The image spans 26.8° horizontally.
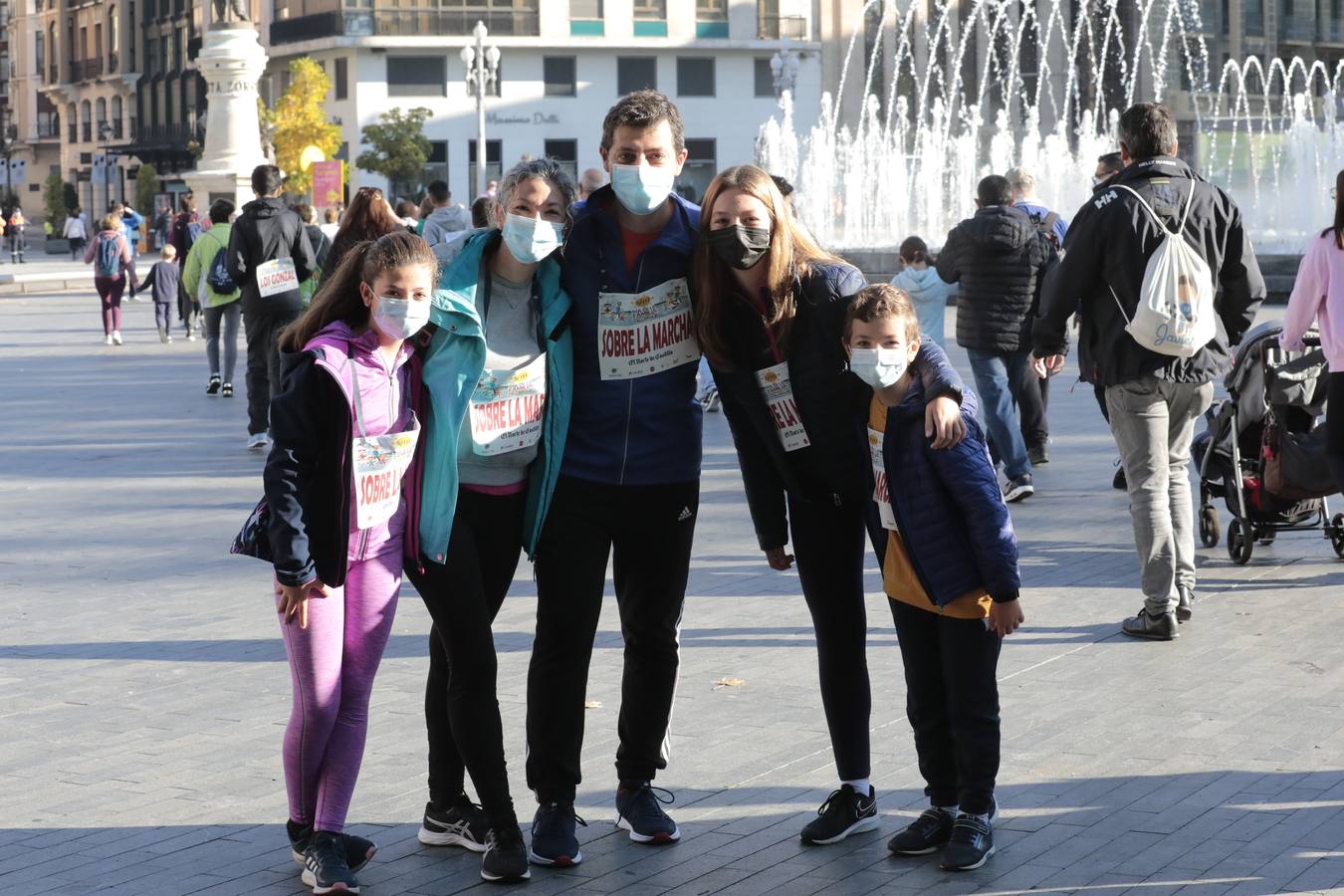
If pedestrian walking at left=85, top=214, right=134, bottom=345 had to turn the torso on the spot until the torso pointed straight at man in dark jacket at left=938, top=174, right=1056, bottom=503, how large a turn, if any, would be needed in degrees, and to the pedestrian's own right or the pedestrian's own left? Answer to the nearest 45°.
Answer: approximately 180°

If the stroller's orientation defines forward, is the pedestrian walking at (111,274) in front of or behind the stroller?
in front

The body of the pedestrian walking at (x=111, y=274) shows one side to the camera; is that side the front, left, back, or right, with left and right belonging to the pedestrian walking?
back

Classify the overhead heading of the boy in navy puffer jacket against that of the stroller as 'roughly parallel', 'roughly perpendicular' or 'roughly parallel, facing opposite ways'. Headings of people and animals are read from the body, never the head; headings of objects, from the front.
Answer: roughly perpendicular

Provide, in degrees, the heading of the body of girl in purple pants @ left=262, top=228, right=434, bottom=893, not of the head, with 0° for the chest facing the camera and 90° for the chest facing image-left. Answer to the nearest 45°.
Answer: approximately 315°

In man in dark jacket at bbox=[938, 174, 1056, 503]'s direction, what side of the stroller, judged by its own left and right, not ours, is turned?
front

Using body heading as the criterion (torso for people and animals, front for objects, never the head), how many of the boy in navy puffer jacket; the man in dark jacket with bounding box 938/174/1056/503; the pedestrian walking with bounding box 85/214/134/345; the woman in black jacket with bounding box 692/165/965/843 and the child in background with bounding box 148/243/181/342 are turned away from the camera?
3

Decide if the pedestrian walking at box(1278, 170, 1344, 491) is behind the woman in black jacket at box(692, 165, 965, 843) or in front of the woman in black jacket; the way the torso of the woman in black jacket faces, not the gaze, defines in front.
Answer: behind

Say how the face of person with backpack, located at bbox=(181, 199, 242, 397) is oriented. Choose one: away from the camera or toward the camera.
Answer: away from the camera

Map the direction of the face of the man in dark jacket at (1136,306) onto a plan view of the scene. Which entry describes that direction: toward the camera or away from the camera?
away from the camera

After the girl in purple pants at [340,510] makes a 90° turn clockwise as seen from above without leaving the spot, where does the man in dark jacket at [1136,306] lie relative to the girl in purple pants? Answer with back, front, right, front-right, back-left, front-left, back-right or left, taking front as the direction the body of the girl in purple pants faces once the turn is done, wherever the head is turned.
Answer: back

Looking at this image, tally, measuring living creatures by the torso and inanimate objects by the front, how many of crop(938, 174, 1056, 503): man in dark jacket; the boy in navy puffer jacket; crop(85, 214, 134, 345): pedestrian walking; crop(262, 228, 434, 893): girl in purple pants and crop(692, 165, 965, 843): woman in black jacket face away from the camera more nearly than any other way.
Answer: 2

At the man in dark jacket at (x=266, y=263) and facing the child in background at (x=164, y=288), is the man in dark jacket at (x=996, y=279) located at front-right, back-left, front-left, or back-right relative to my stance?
back-right

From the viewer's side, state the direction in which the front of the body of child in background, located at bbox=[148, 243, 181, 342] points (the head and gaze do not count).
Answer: away from the camera

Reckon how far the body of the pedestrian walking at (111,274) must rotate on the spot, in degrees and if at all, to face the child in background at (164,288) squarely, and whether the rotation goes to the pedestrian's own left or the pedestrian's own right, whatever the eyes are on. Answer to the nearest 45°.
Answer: approximately 45° to the pedestrian's own right

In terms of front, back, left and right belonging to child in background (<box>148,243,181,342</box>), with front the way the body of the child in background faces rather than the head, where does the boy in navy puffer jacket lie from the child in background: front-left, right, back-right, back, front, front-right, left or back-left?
back

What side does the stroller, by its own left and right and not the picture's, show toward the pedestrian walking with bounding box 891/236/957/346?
front
